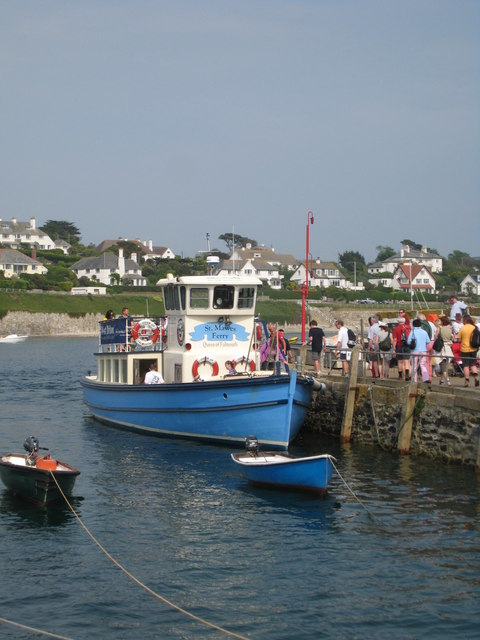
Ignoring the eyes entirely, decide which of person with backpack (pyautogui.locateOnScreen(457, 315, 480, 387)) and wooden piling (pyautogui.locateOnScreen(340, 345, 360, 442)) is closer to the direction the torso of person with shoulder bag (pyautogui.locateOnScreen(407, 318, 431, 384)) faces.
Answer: the wooden piling

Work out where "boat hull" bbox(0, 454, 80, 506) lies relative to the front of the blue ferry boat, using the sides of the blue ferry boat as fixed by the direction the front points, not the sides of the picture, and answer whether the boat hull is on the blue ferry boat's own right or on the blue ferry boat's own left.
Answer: on the blue ferry boat's own right

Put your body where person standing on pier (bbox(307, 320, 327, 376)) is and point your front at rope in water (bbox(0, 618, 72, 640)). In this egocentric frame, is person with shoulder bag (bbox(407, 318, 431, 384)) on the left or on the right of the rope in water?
left

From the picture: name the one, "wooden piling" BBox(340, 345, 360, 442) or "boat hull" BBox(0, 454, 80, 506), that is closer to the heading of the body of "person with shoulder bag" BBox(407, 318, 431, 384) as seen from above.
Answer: the wooden piling

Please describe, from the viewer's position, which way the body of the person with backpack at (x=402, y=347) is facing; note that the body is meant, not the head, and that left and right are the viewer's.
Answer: facing away from the viewer

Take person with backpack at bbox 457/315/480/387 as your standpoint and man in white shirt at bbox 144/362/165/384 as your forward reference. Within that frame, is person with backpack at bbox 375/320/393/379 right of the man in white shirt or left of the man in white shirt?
right

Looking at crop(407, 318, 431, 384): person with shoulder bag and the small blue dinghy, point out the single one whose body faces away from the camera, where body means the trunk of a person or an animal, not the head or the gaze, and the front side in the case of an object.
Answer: the person with shoulder bag

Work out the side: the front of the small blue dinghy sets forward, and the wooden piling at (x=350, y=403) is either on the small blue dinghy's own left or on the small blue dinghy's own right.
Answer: on the small blue dinghy's own left

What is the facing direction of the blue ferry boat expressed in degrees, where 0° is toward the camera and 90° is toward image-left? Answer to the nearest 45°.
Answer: approximately 315°

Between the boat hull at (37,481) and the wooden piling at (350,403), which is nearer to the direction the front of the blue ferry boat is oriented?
the wooden piling
